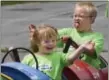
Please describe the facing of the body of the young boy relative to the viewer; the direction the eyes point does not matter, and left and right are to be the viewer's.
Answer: facing the viewer and to the left of the viewer

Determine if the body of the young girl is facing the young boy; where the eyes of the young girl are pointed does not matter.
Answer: no

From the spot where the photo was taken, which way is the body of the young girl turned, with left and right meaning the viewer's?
facing the viewer

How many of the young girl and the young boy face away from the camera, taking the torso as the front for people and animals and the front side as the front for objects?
0

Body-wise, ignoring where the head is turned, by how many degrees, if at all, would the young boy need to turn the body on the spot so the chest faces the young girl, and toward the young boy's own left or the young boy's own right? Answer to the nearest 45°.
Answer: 0° — they already face them
